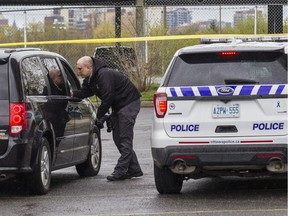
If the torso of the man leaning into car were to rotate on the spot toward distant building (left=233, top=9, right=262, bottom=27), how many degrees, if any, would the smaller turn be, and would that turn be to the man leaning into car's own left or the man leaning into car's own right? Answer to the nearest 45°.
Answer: approximately 90° to the man leaning into car's own right

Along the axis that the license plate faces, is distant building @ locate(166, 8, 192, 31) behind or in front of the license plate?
behind

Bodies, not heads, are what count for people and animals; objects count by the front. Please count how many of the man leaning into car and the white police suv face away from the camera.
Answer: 1

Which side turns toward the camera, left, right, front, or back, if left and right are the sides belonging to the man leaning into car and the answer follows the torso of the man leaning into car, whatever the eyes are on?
left

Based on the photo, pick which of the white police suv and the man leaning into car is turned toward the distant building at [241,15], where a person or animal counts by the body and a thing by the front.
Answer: the white police suv

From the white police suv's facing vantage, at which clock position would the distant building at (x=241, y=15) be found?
The distant building is roughly at 12 o'clock from the white police suv.

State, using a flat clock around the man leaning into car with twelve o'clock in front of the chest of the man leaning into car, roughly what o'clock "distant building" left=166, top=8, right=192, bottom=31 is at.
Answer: The distant building is roughly at 3 o'clock from the man leaning into car.

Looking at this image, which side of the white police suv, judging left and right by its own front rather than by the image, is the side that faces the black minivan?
left

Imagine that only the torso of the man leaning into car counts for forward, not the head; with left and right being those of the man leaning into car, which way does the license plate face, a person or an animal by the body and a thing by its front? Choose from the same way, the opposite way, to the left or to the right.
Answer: to the left

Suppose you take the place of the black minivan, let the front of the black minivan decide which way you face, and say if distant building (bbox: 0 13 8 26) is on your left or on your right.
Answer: on your left

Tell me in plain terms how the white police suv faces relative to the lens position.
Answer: facing away from the viewer

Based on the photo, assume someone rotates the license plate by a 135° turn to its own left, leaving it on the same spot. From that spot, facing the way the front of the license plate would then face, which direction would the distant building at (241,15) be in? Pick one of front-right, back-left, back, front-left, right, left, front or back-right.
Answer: front-left

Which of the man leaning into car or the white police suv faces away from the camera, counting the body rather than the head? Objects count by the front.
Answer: the white police suv

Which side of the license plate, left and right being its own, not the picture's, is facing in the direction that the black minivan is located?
right
